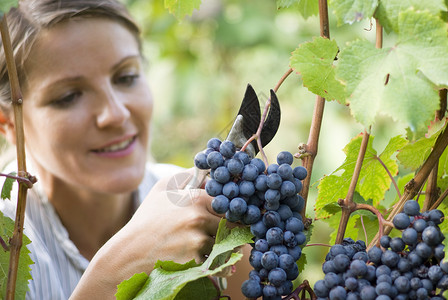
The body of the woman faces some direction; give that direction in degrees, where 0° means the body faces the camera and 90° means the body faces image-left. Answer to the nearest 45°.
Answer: approximately 315°
